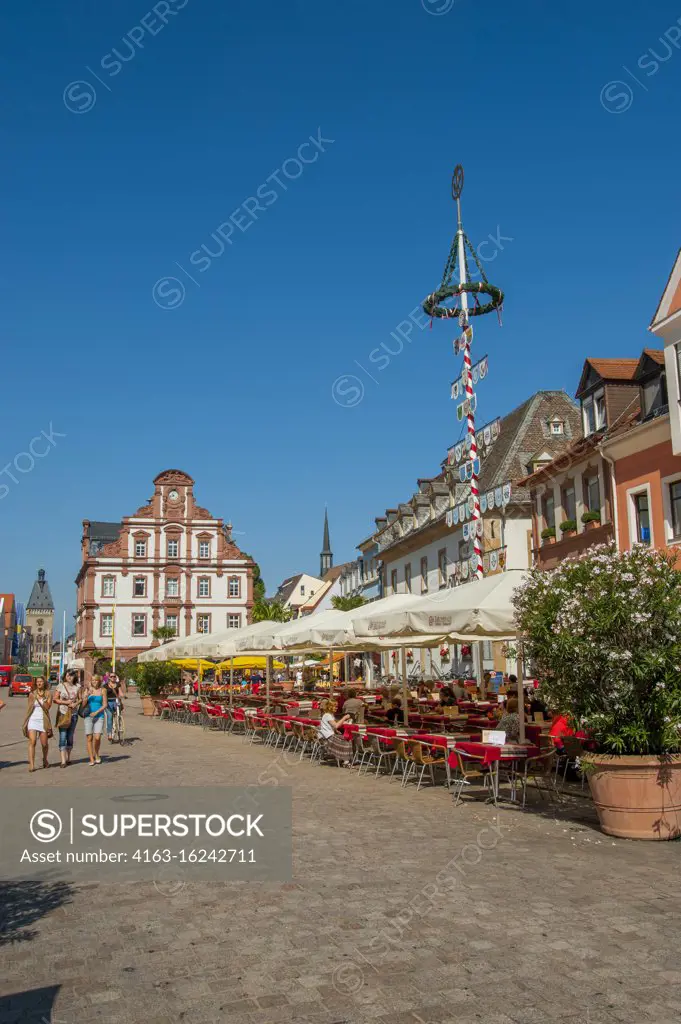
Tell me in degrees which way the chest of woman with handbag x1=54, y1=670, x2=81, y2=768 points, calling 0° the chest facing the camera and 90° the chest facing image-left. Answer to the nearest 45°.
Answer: approximately 0°

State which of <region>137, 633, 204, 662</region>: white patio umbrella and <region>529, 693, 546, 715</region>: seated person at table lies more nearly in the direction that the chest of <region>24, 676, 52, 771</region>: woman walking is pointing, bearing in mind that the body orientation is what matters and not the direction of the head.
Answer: the seated person at table

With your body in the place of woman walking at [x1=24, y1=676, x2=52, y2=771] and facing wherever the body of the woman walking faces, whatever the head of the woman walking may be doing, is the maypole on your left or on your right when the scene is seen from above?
on your left

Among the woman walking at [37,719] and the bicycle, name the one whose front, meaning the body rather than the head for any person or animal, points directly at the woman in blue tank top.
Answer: the bicycle

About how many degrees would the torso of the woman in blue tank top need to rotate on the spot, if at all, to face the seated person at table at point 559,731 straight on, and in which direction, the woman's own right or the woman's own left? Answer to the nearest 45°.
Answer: approximately 45° to the woman's own left
